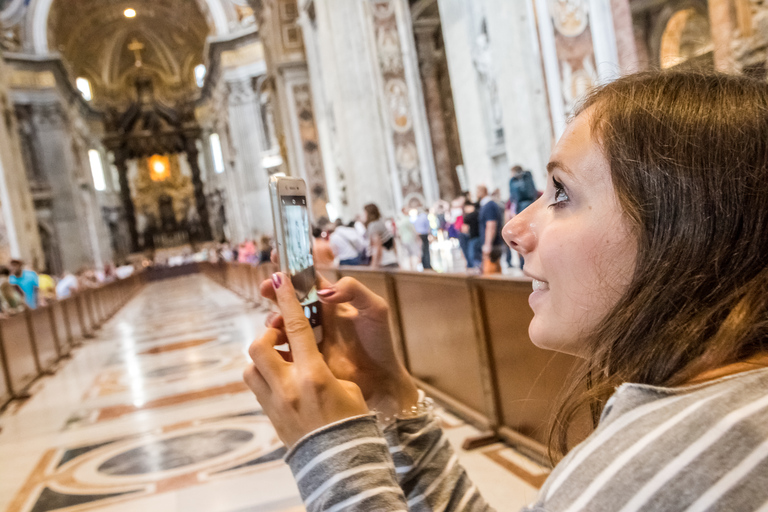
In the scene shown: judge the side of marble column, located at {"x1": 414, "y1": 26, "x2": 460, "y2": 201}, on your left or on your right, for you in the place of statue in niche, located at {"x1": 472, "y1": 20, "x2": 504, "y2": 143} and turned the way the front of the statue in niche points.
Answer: on your right

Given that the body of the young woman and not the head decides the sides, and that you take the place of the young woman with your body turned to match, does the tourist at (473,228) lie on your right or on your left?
on your right

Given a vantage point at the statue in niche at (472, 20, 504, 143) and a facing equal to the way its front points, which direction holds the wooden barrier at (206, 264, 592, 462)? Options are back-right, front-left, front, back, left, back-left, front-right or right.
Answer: front-left

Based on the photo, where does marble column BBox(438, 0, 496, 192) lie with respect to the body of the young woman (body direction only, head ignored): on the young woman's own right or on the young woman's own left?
on the young woman's own right

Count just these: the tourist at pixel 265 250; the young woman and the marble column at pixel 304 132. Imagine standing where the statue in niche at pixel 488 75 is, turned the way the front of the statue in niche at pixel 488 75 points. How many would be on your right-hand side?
2

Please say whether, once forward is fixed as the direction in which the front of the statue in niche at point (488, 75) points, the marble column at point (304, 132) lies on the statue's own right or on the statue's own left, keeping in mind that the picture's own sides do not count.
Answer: on the statue's own right

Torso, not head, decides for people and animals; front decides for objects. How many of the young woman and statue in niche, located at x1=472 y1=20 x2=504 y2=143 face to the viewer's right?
0

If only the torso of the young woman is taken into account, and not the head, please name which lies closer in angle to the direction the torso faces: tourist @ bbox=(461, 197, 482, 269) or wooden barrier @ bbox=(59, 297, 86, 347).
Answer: the wooden barrier

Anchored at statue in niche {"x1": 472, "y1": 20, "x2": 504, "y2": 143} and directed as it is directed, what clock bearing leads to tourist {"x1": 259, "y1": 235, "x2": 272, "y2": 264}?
The tourist is roughly at 3 o'clock from the statue in niche.

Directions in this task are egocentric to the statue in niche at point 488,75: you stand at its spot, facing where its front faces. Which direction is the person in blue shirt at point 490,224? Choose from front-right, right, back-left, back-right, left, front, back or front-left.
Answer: front-left

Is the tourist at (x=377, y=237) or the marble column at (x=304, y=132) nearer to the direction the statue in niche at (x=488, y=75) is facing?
the tourist

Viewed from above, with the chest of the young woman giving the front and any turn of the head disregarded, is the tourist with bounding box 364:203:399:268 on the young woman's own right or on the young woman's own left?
on the young woman's own right

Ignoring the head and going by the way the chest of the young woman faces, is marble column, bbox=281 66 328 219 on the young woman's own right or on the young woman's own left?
on the young woman's own right

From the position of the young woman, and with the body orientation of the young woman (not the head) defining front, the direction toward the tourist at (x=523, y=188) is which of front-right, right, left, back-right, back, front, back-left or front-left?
right

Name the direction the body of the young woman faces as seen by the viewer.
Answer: to the viewer's left

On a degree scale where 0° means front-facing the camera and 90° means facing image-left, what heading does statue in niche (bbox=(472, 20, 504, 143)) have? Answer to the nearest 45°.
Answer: approximately 45°

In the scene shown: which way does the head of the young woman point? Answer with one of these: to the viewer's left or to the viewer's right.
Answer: to the viewer's left
